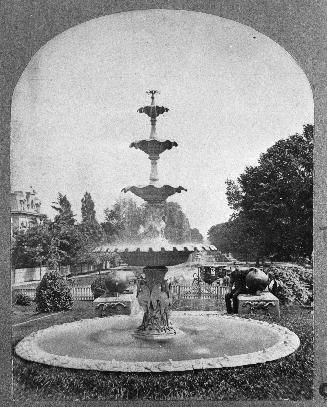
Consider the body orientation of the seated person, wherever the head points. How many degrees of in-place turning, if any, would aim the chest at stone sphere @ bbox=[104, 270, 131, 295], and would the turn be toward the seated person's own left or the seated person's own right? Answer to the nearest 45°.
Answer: approximately 45° to the seated person's own right

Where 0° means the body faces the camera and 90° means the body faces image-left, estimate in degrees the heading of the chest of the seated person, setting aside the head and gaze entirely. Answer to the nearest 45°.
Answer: approximately 45°

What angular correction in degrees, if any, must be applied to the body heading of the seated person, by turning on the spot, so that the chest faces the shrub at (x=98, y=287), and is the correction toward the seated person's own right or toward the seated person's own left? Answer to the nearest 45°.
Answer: approximately 45° to the seated person's own right

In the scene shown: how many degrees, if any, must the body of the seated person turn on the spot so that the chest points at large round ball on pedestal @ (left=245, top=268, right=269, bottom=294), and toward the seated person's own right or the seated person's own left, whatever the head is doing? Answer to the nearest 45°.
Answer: approximately 90° to the seated person's own left

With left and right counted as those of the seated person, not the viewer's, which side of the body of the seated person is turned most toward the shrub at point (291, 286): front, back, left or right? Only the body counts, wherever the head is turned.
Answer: left
